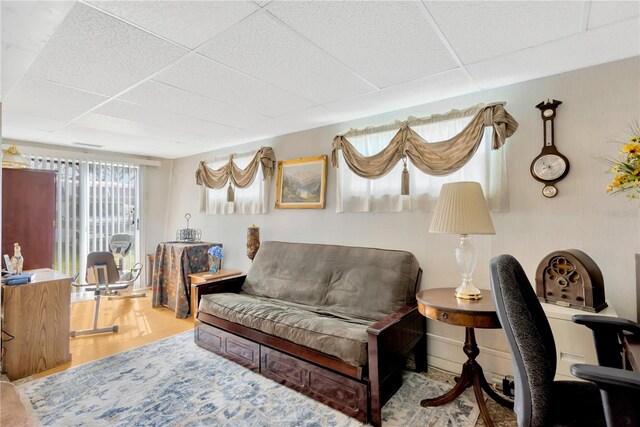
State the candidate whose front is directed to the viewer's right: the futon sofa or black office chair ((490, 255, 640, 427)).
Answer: the black office chair

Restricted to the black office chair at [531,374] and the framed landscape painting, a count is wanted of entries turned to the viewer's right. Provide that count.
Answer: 1

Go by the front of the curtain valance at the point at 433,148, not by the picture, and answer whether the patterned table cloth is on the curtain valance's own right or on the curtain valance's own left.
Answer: on the curtain valance's own right

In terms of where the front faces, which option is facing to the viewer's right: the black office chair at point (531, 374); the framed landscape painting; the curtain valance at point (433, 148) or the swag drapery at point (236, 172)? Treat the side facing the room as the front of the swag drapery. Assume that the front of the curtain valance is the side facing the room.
the black office chair

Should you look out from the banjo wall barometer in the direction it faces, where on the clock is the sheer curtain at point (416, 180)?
The sheer curtain is roughly at 3 o'clock from the banjo wall barometer.

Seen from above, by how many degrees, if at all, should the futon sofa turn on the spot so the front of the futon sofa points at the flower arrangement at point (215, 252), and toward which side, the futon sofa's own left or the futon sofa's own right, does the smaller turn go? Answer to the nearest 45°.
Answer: approximately 90° to the futon sofa's own right

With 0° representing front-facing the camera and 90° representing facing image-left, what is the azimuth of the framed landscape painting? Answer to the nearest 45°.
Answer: approximately 45°

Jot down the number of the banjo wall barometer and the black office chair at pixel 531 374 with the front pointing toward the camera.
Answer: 1

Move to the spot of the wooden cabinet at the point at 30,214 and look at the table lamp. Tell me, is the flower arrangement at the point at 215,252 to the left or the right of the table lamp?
left

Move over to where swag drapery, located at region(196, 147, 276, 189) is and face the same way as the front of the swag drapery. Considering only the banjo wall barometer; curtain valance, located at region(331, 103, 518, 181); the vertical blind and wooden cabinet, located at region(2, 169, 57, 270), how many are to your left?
2

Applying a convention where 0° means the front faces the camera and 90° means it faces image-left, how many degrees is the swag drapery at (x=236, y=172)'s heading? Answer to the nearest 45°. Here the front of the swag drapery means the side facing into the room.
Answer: approximately 45°
